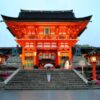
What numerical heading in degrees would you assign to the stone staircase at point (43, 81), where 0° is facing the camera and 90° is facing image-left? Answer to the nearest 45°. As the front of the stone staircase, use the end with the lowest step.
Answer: approximately 0°
